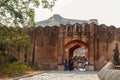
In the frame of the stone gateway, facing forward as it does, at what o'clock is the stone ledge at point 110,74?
The stone ledge is roughly at 12 o'clock from the stone gateway.

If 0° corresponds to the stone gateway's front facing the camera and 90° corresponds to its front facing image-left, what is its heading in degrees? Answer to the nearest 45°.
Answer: approximately 0°
